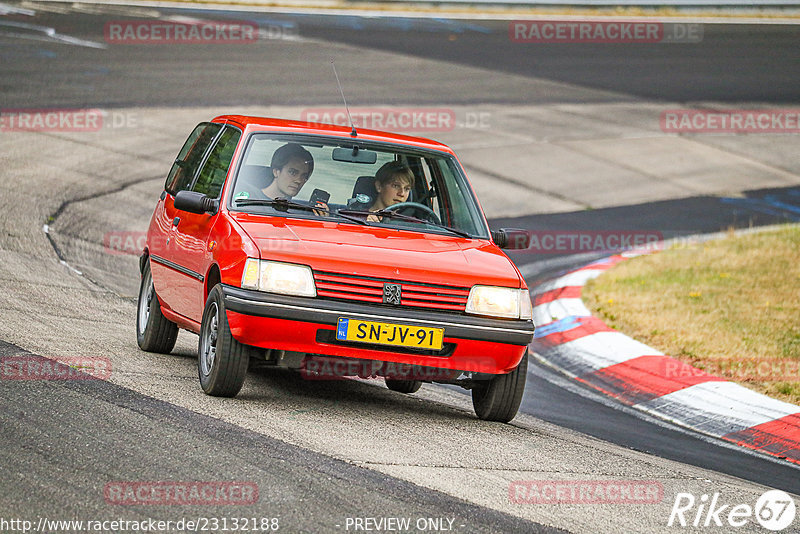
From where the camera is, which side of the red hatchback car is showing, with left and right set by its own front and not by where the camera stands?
front
